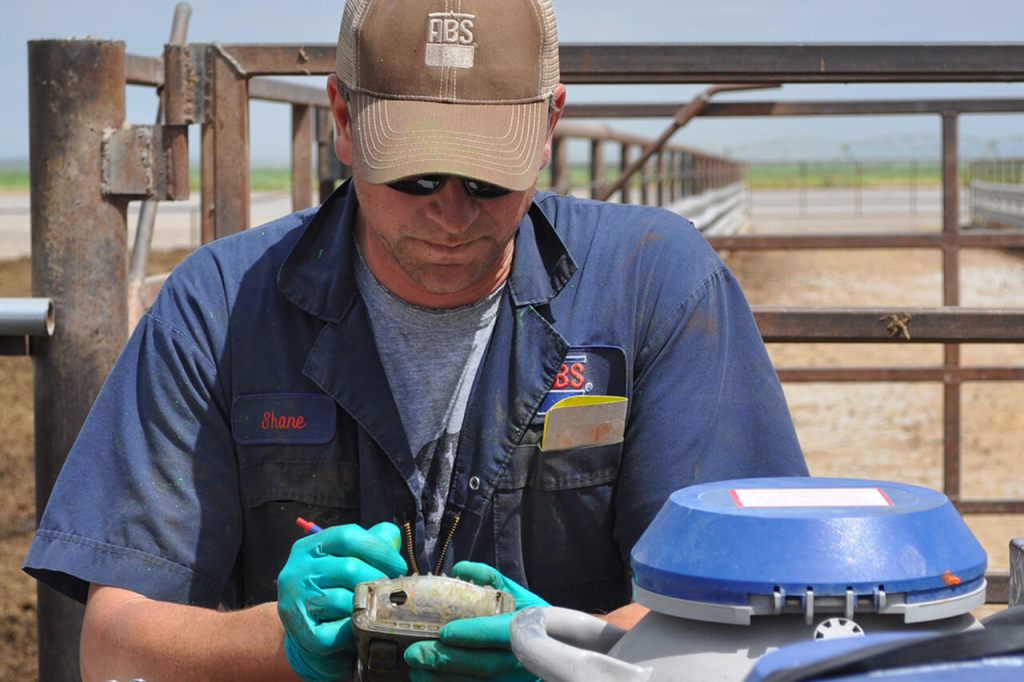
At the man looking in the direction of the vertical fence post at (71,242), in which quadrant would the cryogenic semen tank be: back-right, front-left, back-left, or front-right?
back-left

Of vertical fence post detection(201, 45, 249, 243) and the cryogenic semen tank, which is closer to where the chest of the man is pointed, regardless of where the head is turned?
the cryogenic semen tank

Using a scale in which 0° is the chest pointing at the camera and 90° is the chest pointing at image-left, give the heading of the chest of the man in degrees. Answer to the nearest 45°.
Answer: approximately 0°

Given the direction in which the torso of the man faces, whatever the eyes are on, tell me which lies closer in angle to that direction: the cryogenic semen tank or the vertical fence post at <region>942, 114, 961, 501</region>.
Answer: the cryogenic semen tank

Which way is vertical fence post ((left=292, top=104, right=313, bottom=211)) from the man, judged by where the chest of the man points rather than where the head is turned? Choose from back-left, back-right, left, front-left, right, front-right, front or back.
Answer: back

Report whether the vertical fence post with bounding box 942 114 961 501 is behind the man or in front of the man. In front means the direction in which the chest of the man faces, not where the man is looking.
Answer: behind

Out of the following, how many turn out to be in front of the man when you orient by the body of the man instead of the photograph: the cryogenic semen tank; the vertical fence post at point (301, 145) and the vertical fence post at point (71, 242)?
1

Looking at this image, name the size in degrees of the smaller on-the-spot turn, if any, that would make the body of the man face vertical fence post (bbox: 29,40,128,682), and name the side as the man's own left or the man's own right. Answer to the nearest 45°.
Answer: approximately 135° to the man's own right

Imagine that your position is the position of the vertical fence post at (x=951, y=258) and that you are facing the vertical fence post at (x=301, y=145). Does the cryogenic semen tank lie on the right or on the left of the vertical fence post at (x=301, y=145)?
left
